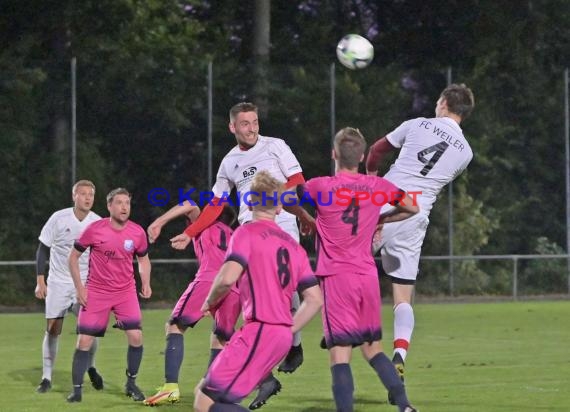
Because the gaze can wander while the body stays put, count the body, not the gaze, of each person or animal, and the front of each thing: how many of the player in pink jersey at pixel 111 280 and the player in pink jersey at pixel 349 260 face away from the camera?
1

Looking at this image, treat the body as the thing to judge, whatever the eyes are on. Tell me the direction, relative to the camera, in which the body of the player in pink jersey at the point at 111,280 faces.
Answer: toward the camera

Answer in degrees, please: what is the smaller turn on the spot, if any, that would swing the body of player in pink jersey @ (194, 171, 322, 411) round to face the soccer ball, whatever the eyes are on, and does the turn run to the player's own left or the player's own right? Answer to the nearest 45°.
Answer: approximately 45° to the player's own right

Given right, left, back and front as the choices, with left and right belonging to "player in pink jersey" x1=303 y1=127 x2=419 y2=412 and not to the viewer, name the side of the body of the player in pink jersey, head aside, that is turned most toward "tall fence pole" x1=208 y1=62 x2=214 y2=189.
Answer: front

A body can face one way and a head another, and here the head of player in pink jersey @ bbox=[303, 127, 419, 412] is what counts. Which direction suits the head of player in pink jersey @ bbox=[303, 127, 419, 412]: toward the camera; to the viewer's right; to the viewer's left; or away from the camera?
away from the camera

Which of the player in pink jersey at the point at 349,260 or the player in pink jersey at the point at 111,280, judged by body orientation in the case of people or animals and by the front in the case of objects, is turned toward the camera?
the player in pink jersey at the point at 111,280

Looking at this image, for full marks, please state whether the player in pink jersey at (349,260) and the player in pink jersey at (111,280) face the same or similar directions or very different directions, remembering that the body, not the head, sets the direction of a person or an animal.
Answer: very different directions

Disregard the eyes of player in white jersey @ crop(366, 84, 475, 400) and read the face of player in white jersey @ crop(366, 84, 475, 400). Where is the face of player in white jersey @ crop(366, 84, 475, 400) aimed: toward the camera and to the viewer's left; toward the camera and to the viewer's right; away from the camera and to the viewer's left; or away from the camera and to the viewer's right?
away from the camera and to the viewer's left

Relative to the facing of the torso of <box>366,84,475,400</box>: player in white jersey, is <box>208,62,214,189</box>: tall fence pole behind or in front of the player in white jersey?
in front

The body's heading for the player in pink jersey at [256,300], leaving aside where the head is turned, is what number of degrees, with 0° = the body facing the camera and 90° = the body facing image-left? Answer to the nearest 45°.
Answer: approximately 135°

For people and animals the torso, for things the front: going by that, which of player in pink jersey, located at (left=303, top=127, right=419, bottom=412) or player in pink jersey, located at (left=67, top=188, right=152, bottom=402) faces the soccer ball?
player in pink jersey, located at (left=303, top=127, right=419, bottom=412)

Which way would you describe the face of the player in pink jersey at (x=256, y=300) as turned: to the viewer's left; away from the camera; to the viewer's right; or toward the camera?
away from the camera

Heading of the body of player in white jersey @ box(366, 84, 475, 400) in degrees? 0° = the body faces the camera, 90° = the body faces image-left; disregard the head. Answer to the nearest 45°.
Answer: approximately 135°

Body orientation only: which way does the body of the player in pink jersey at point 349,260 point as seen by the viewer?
away from the camera

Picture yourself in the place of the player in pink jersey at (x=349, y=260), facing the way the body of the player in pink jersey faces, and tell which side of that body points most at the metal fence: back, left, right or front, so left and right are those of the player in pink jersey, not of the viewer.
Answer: front
